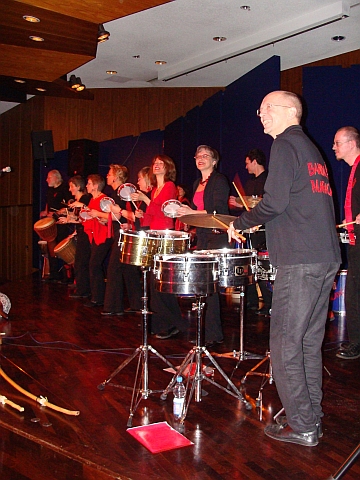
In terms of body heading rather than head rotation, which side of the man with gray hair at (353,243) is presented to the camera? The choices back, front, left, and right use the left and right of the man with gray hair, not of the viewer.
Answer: left

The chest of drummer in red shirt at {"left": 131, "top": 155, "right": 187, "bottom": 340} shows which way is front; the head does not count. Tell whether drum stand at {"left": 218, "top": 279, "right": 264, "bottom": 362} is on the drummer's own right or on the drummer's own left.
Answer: on the drummer's own left

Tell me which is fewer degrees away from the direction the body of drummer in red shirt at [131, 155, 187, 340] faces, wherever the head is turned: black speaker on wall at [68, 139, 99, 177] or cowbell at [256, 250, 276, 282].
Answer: the cowbell

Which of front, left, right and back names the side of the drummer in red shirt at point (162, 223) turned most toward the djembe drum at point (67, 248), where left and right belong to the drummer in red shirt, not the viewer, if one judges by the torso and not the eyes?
right

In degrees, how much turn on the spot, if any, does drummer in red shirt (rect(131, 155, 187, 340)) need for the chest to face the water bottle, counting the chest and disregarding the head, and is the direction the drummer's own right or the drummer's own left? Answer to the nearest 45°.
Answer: approximately 45° to the drummer's own left

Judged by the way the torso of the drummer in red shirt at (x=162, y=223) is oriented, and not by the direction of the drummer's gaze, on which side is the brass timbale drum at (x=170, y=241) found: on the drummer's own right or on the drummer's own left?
on the drummer's own left

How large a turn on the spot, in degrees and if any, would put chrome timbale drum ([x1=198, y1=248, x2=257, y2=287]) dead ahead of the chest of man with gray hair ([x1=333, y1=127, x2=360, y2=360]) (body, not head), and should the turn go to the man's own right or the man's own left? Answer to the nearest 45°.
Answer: approximately 45° to the man's own left

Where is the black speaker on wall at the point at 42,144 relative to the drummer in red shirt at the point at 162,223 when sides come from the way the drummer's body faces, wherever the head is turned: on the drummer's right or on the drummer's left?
on the drummer's right
